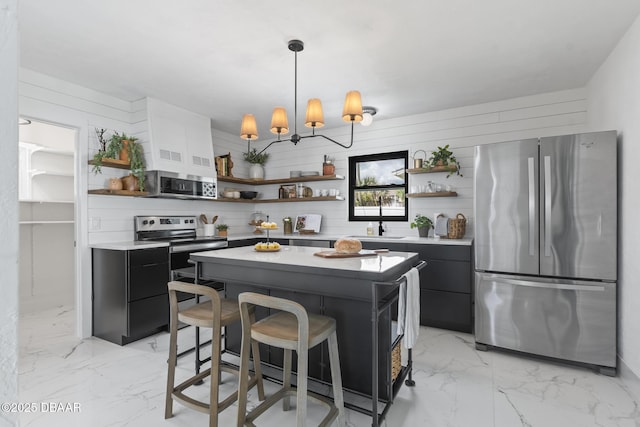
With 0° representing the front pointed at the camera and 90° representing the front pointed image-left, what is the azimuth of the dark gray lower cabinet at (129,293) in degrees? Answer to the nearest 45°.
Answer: approximately 315°

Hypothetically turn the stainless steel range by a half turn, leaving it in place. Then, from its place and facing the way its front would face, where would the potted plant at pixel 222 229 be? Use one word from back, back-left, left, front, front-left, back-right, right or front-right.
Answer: right

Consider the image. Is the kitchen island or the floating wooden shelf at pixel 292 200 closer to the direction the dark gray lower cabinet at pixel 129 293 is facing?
the kitchen island

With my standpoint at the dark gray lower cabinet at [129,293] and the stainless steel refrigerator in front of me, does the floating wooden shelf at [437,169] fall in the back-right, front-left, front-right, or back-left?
front-left

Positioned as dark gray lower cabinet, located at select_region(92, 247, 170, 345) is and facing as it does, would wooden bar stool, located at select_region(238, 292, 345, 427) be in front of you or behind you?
in front

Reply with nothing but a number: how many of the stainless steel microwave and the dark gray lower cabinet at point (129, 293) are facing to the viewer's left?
0

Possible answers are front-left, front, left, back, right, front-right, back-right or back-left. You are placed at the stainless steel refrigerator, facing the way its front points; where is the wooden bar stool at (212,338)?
front

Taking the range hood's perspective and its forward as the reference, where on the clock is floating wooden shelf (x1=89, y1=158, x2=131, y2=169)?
The floating wooden shelf is roughly at 4 o'clock from the range hood.

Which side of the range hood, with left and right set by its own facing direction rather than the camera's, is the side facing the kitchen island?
front

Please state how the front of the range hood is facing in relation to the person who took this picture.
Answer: facing the viewer and to the right of the viewer

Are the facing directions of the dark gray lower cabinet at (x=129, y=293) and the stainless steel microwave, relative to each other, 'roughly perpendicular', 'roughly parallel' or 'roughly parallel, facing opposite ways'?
roughly parallel

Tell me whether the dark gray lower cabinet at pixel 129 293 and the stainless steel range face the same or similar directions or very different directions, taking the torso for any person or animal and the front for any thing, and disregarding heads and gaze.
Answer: same or similar directions

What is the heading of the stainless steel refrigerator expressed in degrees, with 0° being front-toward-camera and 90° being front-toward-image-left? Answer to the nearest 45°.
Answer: approximately 45°
